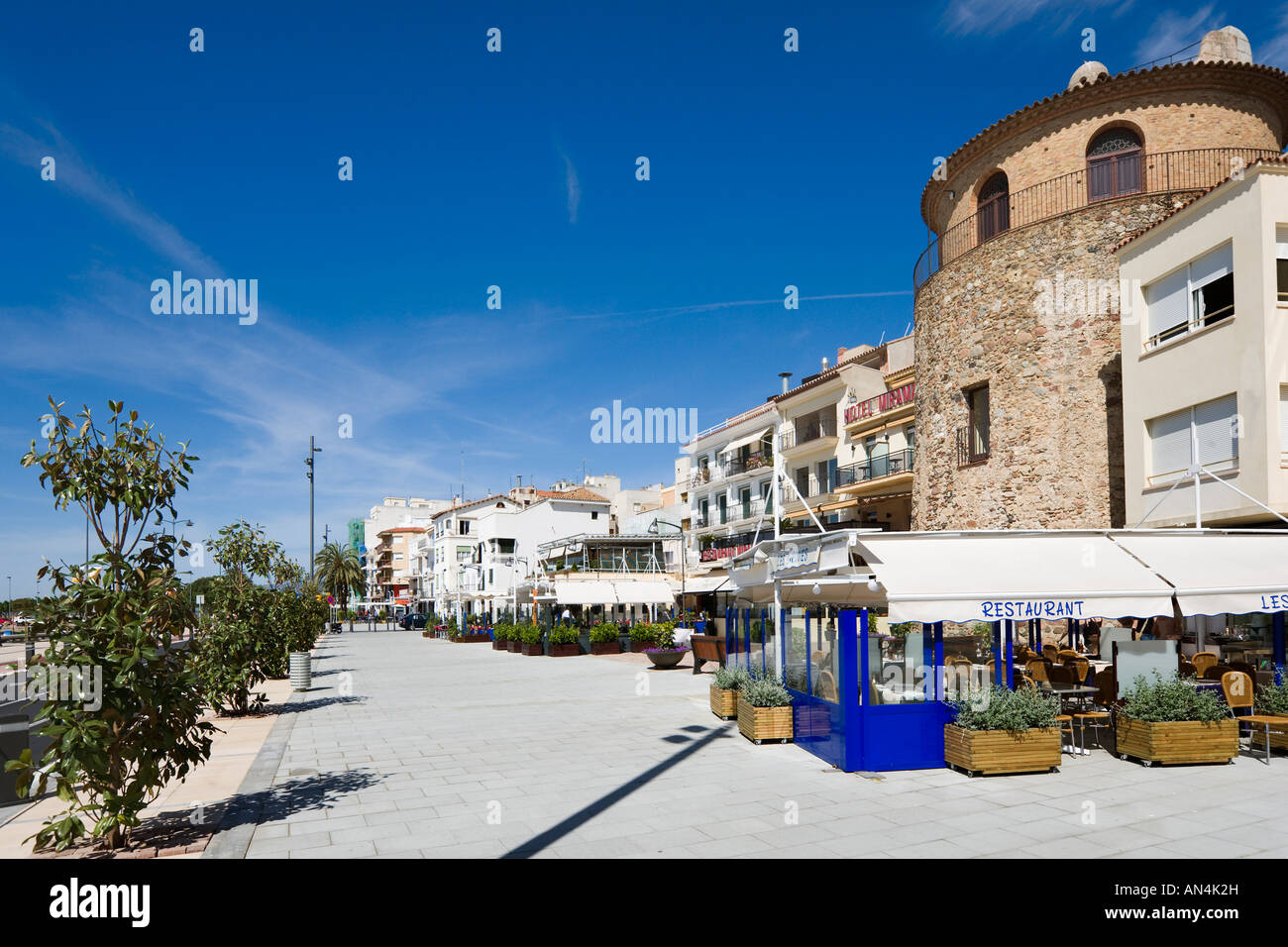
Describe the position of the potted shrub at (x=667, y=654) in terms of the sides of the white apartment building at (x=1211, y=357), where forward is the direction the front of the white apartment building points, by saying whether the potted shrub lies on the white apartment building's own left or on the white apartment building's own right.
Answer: on the white apartment building's own right

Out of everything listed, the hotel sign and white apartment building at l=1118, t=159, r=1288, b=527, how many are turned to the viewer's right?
0

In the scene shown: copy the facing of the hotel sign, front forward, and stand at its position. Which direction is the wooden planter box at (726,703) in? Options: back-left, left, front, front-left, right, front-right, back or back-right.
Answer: front-left

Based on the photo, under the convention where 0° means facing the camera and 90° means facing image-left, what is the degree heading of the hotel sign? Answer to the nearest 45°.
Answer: approximately 45°

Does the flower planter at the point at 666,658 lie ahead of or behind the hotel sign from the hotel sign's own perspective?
ahead

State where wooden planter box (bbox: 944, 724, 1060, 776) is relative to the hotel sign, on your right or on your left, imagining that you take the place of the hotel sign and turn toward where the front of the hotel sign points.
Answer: on your left

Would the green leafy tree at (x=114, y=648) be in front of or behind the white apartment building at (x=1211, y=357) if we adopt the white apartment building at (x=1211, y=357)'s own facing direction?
in front
